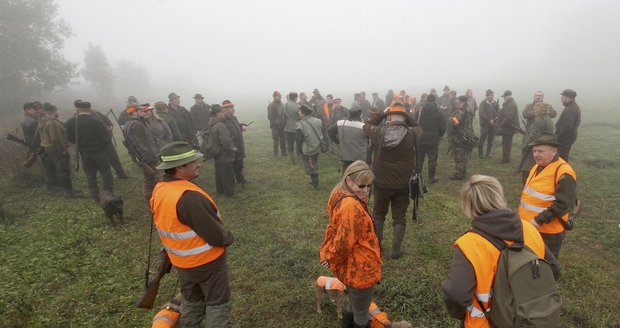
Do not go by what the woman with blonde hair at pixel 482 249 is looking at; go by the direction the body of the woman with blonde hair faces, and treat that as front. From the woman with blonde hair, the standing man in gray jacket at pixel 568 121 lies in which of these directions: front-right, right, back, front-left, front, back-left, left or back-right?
front-right

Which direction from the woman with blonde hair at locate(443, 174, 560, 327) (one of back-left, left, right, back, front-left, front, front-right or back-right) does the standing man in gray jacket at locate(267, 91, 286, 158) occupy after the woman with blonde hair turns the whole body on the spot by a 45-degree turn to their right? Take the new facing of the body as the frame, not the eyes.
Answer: front-left

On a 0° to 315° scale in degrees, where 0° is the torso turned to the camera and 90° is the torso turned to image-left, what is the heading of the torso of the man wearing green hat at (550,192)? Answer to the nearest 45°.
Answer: approximately 45°

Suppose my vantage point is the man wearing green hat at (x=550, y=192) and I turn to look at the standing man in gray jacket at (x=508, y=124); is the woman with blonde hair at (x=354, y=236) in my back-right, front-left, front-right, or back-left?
back-left

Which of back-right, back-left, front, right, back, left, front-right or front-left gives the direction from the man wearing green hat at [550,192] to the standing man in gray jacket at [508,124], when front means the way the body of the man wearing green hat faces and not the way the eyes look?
back-right

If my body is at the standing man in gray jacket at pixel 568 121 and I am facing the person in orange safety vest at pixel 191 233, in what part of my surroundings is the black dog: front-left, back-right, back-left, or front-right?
front-right

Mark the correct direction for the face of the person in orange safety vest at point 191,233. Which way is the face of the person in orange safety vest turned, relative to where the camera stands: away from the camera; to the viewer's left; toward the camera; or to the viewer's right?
to the viewer's right

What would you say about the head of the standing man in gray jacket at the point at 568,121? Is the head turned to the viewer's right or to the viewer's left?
to the viewer's left

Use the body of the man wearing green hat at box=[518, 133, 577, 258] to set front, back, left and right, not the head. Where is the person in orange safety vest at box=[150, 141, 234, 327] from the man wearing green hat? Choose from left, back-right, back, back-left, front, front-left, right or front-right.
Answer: front

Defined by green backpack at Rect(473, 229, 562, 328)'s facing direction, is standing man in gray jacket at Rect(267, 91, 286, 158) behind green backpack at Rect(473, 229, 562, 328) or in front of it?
behind

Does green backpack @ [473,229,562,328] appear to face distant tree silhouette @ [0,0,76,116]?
no
